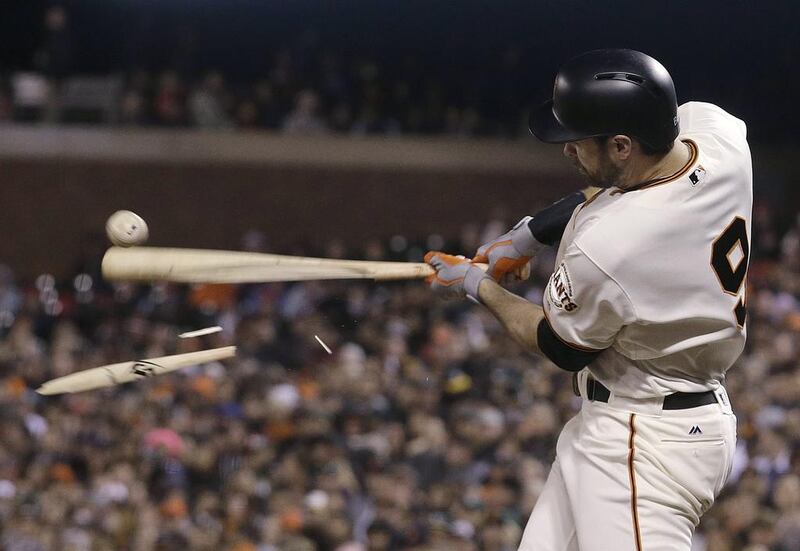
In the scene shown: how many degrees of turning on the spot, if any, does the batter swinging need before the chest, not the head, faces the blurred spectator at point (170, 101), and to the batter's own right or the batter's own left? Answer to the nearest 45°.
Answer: approximately 45° to the batter's own right

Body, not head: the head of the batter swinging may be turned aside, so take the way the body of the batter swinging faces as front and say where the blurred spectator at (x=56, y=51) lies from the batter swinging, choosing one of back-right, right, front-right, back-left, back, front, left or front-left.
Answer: front-right

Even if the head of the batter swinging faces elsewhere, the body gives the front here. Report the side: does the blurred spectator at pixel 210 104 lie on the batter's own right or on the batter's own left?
on the batter's own right

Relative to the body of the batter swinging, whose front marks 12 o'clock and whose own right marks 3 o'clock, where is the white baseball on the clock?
The white baseball is roughly at 12 o'clock from the batter swinging.

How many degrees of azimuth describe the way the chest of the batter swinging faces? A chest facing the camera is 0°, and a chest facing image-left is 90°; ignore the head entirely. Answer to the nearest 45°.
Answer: approximately 90°
